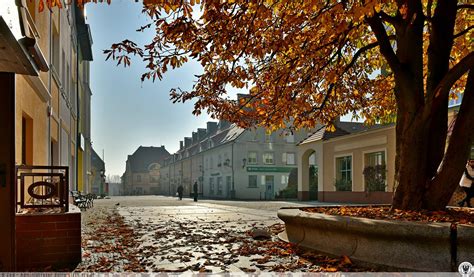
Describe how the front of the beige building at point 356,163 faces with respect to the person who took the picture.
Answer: facing the viewer and to the left of the viewer

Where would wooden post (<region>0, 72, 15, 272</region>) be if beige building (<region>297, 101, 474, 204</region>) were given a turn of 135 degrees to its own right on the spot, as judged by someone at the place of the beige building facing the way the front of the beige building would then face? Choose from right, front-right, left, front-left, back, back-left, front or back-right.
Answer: back

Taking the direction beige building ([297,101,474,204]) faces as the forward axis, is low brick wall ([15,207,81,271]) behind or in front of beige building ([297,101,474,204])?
in front

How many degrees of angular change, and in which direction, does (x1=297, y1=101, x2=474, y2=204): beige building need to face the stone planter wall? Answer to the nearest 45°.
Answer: approximately 45° to its left
